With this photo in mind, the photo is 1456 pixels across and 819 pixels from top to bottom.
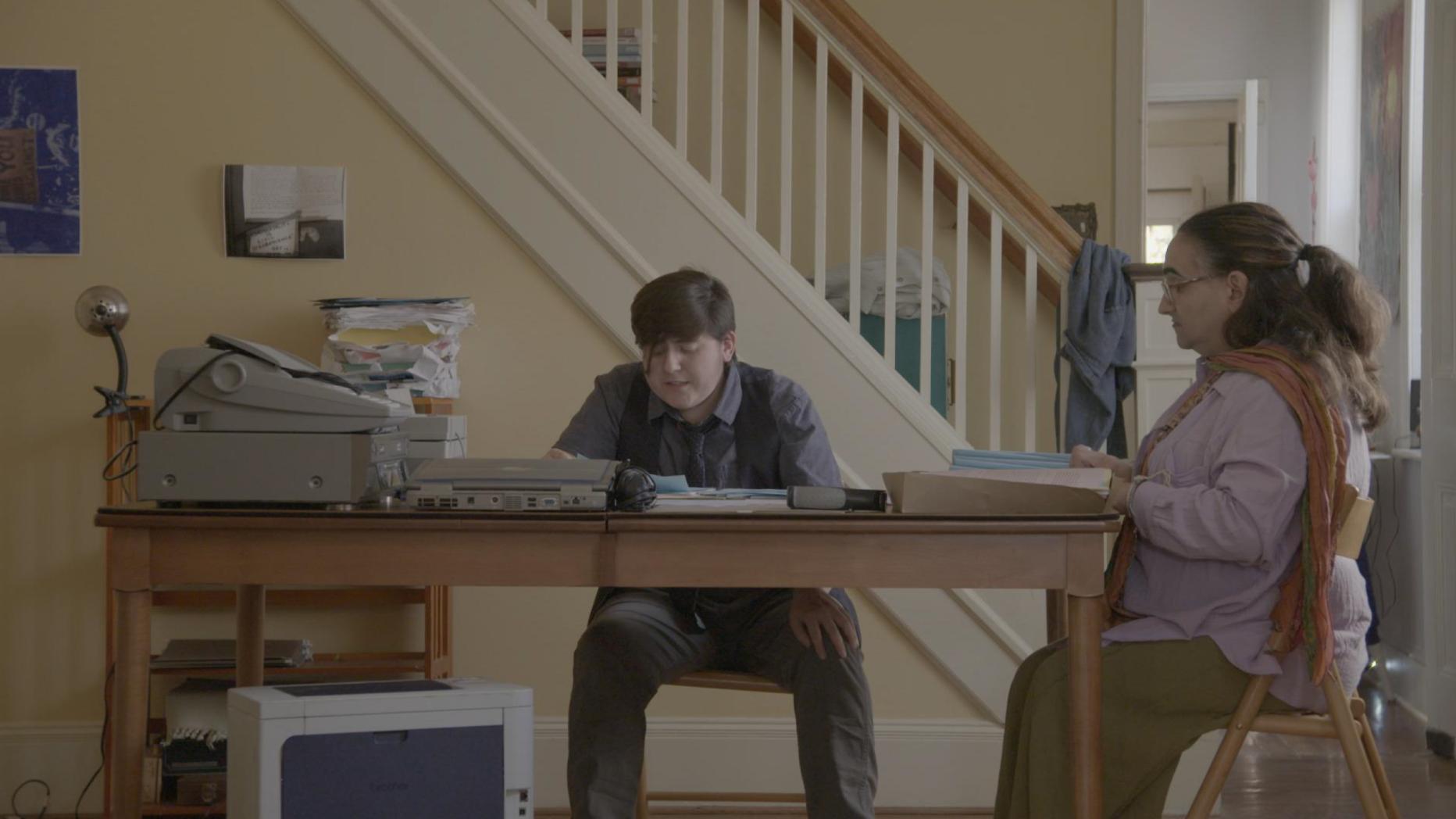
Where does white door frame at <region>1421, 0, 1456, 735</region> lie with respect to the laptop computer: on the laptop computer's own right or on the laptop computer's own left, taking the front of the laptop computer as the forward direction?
on the laptop computer's own right

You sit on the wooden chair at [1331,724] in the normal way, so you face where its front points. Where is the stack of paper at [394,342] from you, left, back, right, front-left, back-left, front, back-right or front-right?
front

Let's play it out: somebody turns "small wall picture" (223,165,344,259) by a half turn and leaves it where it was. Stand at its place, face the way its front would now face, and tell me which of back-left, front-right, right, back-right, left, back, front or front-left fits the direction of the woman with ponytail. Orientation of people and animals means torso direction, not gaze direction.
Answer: back-right

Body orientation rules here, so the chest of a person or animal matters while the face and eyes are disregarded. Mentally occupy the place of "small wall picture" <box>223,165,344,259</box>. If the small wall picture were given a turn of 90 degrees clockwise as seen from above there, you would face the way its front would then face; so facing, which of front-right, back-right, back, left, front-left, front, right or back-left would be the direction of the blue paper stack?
back-left

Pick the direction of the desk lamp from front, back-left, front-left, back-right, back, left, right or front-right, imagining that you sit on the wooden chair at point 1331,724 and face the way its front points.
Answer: front

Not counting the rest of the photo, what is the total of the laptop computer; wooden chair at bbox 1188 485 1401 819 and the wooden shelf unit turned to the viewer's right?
0

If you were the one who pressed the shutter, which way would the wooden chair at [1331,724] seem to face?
facing to the left of the viewer

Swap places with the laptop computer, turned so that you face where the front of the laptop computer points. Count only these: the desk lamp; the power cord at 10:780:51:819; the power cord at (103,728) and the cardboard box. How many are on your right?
1

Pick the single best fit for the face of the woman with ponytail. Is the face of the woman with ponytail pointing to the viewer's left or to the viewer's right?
to the viewer's left

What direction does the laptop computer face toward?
away from the camera

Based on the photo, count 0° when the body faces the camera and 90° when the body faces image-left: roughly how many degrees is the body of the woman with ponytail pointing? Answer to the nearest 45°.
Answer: approximately 90°

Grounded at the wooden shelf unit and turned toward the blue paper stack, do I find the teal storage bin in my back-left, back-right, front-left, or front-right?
front-left

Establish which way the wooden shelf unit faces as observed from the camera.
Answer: facing the viewer

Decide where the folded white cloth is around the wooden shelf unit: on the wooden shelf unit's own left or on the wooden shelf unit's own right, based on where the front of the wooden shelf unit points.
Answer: on the wooden shelf unit's own left
